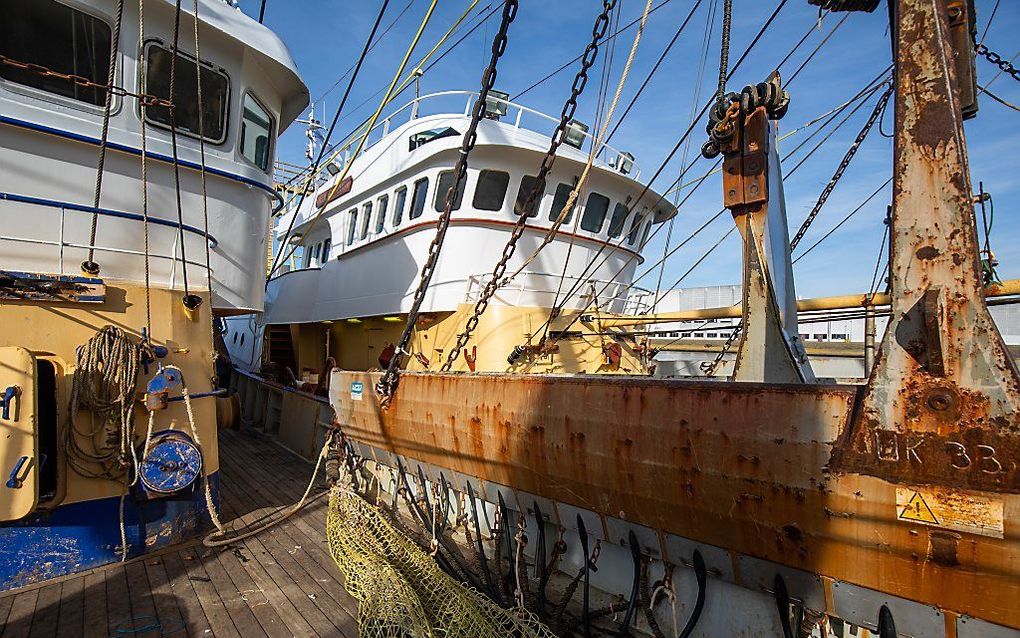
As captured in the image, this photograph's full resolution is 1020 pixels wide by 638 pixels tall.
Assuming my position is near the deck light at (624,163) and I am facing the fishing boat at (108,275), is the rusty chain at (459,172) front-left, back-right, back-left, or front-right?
front-left

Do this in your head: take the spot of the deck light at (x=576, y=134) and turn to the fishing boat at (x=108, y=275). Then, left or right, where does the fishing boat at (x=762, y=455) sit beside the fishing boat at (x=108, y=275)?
left

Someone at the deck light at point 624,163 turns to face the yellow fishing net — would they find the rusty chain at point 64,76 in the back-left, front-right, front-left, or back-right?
front-right

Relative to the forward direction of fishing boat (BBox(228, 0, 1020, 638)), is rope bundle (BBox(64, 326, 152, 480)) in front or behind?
behind
